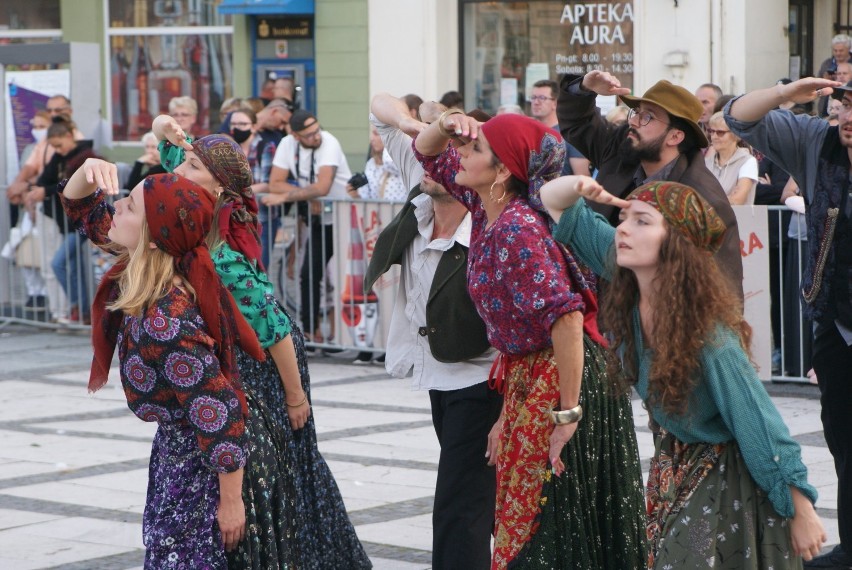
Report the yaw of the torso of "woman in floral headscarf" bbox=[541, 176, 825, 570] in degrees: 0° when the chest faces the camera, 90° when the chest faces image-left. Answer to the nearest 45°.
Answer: approximately 45°

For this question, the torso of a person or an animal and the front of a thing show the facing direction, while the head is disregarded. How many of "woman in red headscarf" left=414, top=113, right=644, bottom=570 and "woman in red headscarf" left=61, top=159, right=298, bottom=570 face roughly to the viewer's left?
2

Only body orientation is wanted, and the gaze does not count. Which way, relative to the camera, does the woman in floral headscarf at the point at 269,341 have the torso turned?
to the viewer's left

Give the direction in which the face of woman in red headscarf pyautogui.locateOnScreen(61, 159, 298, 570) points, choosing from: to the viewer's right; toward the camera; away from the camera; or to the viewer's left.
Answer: to the viewer's left

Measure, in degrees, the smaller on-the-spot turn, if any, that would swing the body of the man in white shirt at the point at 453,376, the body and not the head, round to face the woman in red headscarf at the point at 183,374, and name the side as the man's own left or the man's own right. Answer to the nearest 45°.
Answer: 0° — they already face them

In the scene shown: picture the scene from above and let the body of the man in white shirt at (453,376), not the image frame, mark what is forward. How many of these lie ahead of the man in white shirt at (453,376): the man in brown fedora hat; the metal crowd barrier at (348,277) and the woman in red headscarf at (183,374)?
1

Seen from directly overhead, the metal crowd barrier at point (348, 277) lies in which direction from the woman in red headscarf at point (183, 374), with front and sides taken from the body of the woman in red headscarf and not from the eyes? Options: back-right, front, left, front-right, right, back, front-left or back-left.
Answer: right

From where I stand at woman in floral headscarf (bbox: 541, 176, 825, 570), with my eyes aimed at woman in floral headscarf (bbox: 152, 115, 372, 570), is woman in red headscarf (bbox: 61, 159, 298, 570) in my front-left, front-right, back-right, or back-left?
front-left
